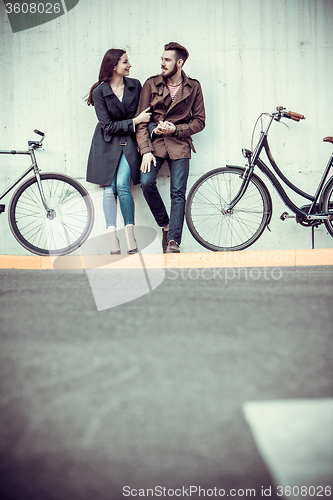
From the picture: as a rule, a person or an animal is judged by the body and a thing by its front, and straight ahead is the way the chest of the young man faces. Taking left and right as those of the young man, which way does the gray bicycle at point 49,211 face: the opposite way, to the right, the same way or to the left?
to the left

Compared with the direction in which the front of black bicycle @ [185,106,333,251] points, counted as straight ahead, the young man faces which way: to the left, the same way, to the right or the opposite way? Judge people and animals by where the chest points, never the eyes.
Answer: to the left

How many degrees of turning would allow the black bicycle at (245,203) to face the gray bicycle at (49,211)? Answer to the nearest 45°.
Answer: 0° — it already faces it

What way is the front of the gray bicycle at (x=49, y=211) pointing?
to the viewer's right

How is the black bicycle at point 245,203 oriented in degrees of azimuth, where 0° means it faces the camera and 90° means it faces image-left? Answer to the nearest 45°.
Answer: approximately 90°

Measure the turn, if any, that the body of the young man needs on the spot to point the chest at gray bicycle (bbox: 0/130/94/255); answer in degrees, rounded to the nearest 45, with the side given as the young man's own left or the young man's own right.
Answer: approximately 90° to the young man's own right

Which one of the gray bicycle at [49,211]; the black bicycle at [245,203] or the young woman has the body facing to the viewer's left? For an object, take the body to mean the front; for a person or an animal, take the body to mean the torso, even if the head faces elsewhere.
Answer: the black bicycle at [245,203]
